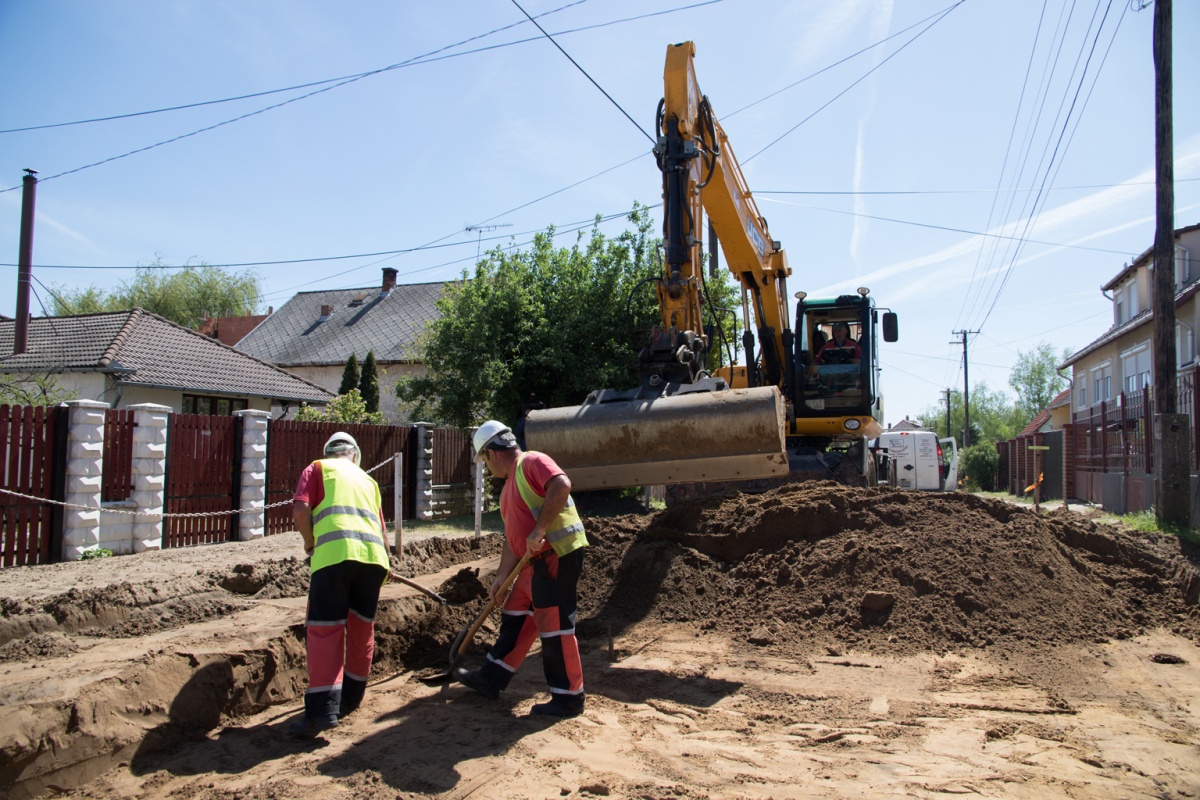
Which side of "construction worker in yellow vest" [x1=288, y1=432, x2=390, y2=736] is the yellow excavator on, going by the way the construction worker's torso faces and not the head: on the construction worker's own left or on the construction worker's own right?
on the construction worker's own right

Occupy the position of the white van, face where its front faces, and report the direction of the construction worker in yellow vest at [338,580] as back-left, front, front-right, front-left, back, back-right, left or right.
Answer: back

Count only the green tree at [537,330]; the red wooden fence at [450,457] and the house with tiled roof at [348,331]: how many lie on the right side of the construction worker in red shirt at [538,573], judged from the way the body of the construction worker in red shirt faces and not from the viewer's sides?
3

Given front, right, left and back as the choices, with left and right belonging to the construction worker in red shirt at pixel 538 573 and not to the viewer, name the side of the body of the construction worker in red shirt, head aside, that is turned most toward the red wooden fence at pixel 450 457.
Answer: right

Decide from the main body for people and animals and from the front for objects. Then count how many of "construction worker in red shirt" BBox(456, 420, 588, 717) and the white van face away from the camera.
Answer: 1

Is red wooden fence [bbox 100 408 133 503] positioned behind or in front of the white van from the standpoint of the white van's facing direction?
behind

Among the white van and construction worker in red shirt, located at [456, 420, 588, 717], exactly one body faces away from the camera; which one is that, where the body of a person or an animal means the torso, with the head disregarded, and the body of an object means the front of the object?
the white van

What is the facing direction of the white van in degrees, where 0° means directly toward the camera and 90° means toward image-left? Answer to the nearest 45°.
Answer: approximately 180°

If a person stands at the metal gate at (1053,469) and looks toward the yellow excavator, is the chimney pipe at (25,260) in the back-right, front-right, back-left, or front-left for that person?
front-right

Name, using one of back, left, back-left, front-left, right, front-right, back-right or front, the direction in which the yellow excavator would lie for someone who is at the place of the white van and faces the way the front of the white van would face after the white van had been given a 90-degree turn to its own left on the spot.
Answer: left

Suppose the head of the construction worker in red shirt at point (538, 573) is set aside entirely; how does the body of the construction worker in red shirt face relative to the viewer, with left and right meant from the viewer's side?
facing to the left of the viewer

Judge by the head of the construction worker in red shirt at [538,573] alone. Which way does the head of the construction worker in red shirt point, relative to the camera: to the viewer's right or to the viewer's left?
to the viewer's left

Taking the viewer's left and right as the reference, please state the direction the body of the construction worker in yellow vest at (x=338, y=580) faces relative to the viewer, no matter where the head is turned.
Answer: facing away from the viewer and to the left of the viewer

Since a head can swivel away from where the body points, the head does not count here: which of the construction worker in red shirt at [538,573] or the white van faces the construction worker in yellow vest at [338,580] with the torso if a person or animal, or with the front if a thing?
the construction worker in red shirt

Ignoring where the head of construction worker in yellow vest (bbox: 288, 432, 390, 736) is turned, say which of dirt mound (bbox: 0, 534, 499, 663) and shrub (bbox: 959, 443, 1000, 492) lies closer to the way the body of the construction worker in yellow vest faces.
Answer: the dirt mound
